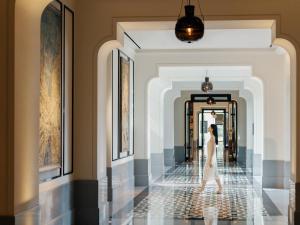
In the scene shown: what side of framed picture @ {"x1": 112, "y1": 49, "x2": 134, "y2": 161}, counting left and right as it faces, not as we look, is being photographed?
right

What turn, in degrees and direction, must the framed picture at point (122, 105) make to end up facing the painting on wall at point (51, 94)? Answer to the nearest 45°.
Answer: approximately 90° to its right

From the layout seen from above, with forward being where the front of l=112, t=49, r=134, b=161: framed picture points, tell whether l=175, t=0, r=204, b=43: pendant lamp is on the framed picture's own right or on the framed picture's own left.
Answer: on the framed picture's own right

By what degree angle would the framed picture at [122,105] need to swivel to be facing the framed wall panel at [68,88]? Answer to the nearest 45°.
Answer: approximately 90° to its right

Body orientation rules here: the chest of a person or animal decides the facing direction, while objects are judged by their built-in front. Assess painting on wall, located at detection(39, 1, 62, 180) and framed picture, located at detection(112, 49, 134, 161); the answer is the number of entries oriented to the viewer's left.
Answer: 0

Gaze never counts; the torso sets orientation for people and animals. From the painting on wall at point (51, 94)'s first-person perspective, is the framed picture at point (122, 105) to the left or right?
on its left

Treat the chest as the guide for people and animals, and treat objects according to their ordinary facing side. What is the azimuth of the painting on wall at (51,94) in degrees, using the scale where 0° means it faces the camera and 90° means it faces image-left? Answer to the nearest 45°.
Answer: approximately 315°
